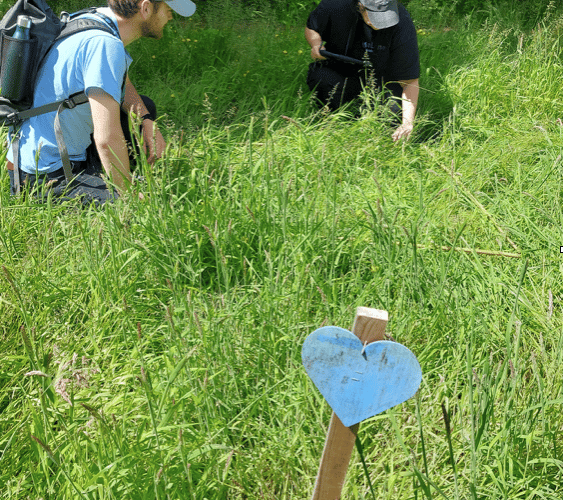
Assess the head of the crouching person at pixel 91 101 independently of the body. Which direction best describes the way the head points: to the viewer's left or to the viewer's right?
to the viewer's right

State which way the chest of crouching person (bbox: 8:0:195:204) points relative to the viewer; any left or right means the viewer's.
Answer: facing to the right of the viewer

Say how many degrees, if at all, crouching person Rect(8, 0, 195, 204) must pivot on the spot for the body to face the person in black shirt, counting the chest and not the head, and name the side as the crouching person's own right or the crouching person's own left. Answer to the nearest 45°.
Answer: approximately 45° to the crouching person's own left

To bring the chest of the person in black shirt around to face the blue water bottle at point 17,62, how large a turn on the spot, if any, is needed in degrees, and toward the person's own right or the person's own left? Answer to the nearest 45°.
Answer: approximately 45° to the person's own right

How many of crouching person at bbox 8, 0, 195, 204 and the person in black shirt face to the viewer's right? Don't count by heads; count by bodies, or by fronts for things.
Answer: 1

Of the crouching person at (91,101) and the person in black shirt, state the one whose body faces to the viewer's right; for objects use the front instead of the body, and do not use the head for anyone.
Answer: the crouching person

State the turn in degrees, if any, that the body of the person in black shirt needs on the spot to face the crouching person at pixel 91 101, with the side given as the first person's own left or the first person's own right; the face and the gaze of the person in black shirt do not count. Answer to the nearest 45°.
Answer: approximately 45° to the first person's own right

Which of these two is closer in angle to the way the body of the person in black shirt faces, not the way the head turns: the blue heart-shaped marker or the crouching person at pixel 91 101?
the blue heart-shaped marker

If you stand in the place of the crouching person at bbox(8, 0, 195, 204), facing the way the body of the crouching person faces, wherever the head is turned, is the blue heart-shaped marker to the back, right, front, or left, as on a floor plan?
right

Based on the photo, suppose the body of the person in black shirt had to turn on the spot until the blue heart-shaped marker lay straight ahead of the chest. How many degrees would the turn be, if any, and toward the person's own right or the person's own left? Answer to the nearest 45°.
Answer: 0° — they already face it
